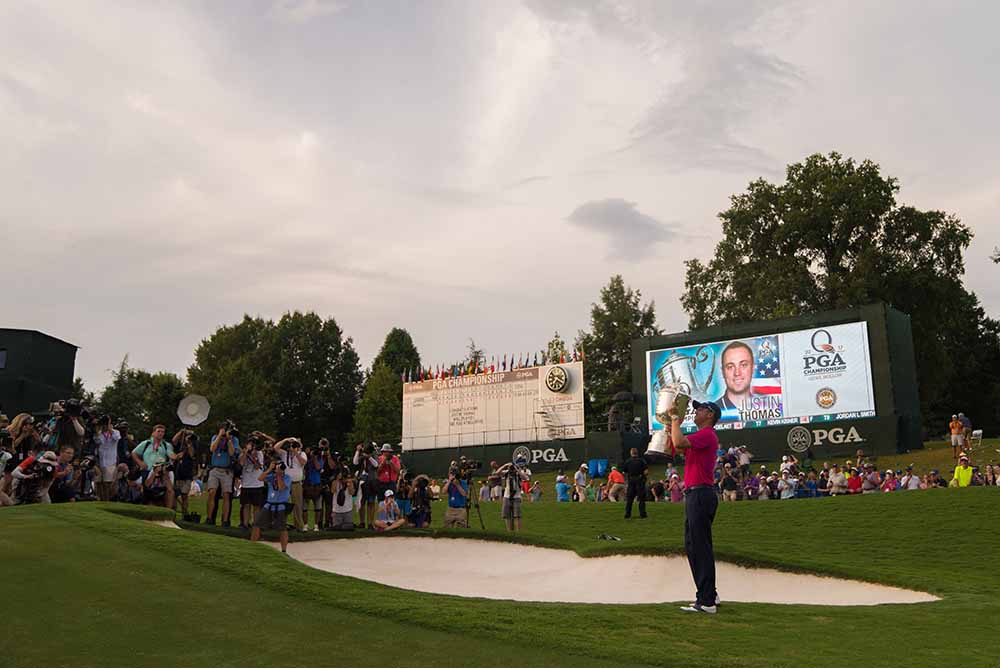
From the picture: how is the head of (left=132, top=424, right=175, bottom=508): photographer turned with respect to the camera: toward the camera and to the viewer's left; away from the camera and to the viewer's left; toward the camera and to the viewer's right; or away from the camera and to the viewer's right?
toward the camera and to the viewer's right

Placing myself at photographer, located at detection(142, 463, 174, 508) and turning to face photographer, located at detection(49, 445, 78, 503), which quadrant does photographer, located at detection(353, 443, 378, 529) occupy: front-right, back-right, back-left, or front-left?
back-left

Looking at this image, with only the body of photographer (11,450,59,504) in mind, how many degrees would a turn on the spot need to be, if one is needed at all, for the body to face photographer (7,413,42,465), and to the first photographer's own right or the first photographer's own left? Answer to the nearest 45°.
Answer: approximately 135° to the first photographer's own left

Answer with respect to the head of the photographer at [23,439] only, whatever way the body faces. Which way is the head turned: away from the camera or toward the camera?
toward the camera

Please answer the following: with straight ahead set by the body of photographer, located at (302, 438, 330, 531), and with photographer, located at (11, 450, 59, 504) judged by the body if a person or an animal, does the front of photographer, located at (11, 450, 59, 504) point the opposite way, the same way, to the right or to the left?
the same way

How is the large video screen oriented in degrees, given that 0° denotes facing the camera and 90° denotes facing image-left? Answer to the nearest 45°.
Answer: approximately 45°

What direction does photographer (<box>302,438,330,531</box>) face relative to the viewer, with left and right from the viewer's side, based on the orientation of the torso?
facing the viewer and to the right of the viewer
